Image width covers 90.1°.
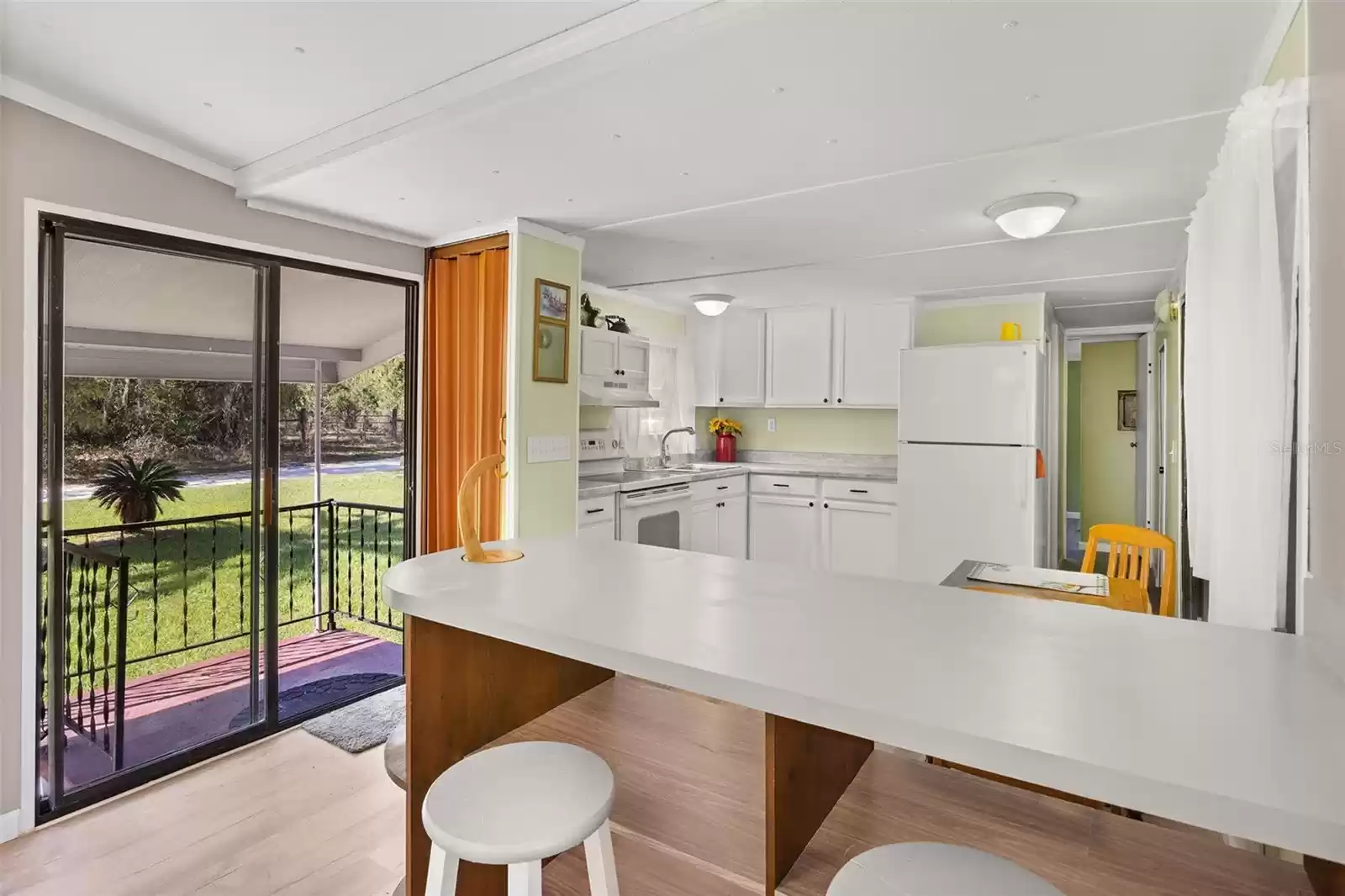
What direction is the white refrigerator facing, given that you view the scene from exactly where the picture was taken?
facing the viewer

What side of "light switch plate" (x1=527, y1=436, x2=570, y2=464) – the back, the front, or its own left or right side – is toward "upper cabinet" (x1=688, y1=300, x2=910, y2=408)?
left

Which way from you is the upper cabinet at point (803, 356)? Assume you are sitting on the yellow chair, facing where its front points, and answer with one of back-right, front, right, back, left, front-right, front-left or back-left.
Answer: right

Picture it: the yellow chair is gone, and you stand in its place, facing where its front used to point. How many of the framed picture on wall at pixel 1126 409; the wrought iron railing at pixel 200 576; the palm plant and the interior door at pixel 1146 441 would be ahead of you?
2

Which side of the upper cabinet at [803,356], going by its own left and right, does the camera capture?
front

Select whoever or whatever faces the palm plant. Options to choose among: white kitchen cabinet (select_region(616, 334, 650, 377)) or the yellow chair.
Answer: the yellow chair

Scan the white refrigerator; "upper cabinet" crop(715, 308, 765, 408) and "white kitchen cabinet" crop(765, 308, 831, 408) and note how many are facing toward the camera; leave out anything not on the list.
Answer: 3

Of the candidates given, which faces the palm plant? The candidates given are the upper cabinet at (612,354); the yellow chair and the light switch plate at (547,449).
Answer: the yellow chair

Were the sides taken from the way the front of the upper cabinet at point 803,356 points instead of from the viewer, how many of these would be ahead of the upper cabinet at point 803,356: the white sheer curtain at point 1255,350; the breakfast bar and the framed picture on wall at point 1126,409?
2

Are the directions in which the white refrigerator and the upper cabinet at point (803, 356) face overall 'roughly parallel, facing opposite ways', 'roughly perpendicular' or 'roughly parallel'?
roughly parallel

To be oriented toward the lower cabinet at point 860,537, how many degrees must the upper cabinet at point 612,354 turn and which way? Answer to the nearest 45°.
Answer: approximately 45° to its left

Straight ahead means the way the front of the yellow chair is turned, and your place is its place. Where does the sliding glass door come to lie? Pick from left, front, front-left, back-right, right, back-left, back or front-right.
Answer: front

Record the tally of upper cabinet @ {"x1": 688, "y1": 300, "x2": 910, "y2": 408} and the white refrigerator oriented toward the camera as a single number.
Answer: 2

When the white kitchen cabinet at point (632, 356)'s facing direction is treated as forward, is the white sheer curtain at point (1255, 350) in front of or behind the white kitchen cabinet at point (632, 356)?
in front
